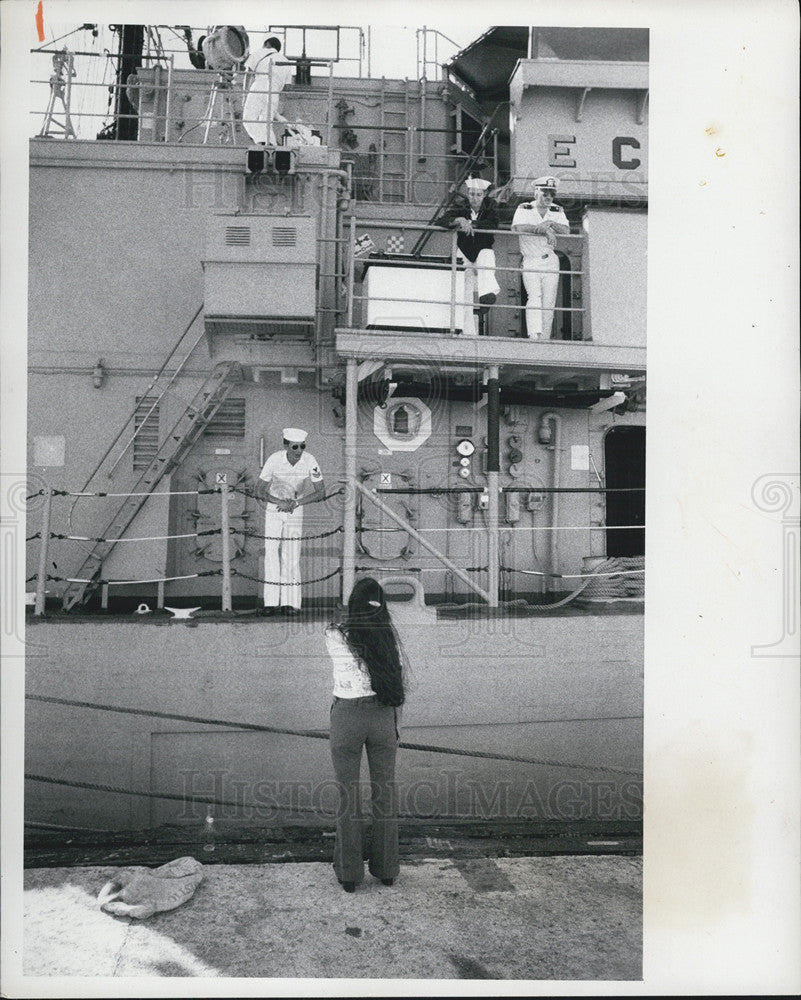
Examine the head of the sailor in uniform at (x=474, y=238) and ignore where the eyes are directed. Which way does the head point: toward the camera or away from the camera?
toward the camera

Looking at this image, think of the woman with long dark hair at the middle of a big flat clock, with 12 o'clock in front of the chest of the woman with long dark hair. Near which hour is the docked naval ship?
The docked naval ship is roughly at 12 o'clock from the woman with long dark hair.

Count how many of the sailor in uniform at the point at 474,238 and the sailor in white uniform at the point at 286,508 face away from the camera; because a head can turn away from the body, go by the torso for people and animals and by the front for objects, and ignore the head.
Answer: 0

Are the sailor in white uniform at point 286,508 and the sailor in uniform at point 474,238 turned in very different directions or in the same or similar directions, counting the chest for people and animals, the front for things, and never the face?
same or similar directions

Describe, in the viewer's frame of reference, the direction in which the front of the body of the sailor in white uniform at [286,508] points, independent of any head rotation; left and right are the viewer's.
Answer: facing the viewer

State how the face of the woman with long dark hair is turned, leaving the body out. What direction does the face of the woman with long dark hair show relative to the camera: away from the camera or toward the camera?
away from the camera

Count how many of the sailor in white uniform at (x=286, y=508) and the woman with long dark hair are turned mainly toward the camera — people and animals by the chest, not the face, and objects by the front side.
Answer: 1

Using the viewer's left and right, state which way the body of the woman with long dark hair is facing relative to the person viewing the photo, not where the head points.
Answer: facing away from the viewer

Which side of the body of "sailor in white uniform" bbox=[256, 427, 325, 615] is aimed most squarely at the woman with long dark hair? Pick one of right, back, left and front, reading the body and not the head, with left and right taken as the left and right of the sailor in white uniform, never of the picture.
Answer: front

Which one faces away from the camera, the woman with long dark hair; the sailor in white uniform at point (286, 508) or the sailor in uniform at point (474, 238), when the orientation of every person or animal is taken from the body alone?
the woman with long dark hair

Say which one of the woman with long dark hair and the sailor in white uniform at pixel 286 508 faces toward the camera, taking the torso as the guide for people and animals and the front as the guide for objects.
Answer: the sailor in white uniform

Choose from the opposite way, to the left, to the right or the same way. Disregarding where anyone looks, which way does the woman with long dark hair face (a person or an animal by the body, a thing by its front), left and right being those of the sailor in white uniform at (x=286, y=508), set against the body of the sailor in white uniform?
the opposite way

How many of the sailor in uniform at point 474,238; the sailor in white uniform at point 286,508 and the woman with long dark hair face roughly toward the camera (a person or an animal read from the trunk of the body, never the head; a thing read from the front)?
2

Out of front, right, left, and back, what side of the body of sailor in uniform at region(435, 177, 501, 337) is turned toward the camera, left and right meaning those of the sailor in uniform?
front
